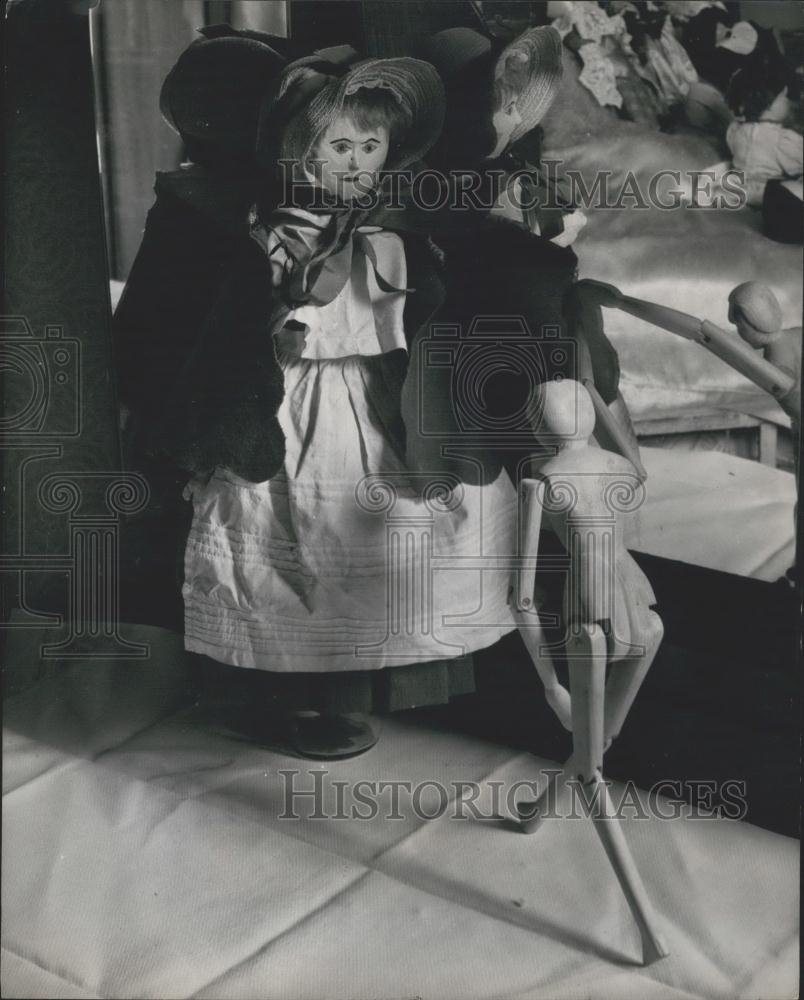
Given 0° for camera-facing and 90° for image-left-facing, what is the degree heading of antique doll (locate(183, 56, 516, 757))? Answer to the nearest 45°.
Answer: approximately 0°
